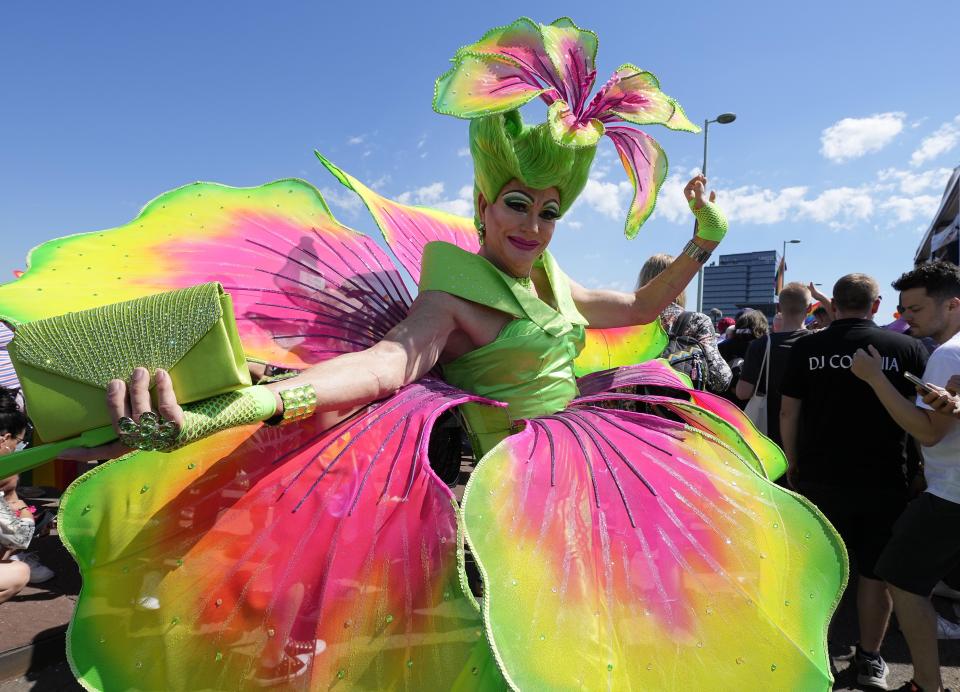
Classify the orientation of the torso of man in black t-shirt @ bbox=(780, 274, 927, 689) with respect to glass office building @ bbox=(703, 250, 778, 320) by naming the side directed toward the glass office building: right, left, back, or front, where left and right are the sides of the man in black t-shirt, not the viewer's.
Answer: front

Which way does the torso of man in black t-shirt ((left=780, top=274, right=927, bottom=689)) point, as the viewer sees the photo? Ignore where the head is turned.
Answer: away from the camera

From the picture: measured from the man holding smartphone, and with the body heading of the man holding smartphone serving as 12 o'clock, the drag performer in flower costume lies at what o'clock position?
The drag performer in flower costume is roughly at 10 o'clock from the man holding smartphone.

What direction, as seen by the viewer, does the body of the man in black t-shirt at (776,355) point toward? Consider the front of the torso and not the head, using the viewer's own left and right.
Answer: facing away from the viewer

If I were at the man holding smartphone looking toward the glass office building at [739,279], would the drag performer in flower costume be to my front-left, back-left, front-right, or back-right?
back-left

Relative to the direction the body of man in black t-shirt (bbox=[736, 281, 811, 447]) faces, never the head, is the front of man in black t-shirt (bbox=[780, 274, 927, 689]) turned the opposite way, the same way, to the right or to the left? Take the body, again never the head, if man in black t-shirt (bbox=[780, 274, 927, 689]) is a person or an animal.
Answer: the same way

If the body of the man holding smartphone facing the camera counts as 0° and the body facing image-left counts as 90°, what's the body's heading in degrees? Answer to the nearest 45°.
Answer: approximately 90°

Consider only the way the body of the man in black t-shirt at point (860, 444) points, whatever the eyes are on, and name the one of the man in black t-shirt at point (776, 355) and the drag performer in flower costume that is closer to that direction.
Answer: the man in black t-shirt

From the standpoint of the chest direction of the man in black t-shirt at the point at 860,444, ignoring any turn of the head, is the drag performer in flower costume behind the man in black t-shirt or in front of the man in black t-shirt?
behind

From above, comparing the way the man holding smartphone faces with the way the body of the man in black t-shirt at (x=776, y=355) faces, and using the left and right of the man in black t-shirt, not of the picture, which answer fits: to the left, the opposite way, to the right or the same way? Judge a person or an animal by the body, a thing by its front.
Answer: to the left

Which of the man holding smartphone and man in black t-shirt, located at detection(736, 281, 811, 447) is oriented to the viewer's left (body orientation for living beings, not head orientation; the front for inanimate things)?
the man holding smartphone

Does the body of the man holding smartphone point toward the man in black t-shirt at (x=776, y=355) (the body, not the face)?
no

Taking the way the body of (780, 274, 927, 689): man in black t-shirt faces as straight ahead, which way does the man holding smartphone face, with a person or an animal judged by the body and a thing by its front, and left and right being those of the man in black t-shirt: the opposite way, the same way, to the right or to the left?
to the left

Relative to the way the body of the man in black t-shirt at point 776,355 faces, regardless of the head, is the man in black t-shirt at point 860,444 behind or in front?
behind

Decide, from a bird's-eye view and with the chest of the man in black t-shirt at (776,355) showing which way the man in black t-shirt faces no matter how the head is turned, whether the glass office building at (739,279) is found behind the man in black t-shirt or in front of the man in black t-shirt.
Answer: in front

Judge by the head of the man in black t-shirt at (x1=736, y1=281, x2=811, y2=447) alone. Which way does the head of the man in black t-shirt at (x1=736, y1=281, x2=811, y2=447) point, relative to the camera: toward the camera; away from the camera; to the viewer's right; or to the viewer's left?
away from the camera
